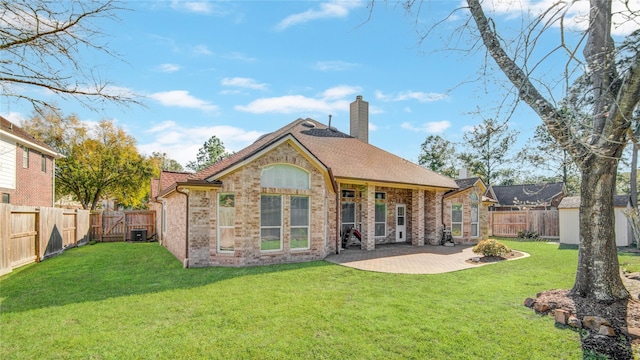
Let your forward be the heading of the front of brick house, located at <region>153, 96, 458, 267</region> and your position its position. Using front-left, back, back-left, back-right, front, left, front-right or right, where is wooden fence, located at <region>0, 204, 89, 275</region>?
left

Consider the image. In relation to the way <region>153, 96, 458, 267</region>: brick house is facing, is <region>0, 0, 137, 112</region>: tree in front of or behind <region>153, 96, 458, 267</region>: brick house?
behind

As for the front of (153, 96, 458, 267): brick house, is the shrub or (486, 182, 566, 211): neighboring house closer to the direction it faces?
the neighboring house

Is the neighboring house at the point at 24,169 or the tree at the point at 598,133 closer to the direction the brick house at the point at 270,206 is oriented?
the neighboring house

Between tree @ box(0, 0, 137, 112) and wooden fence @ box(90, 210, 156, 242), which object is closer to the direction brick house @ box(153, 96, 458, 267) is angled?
the wooden fence

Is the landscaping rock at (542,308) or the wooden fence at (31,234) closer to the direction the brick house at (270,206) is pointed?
the wooden fence

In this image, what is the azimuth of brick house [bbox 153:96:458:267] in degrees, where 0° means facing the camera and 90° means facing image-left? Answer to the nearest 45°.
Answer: approximately 180°

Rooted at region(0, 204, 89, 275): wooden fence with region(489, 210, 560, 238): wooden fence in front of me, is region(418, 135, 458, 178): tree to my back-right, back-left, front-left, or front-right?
front-left
